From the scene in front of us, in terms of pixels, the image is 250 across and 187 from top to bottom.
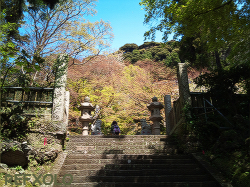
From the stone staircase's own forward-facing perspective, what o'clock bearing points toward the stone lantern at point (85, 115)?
The stone lantern is roughly at 5 o'clock from the stone staircase.

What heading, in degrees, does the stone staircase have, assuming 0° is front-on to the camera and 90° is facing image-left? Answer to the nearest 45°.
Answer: approximately 0°

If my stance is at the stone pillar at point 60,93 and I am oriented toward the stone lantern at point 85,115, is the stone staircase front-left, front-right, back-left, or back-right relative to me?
back-right

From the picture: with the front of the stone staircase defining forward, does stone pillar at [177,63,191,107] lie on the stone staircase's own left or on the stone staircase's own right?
on the stone staircase's own left

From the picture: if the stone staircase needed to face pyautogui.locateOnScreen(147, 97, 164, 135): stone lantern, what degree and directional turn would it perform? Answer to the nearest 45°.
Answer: approximately 180°
